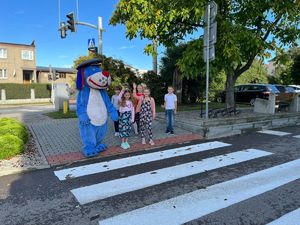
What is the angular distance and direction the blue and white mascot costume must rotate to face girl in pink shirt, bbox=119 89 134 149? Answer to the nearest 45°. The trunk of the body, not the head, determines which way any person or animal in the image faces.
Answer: approximately 90° to its left

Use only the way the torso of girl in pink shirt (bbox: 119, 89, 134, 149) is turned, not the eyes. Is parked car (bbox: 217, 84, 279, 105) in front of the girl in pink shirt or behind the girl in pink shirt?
behind

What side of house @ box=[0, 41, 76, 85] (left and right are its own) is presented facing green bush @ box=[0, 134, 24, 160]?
front

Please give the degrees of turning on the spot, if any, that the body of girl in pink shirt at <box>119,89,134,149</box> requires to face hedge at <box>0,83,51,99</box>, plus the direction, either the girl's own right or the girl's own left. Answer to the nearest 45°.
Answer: approximately 135° to the girl's own right

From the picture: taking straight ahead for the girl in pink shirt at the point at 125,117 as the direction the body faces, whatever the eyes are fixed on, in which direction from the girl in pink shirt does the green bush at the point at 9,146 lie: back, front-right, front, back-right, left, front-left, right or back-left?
right

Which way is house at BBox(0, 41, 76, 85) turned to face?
toward the camera

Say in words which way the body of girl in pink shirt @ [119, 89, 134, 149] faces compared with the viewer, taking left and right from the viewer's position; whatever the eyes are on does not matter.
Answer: facing the viewer

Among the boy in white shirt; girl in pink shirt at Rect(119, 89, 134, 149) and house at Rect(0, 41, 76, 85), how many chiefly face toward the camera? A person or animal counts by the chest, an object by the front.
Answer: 3

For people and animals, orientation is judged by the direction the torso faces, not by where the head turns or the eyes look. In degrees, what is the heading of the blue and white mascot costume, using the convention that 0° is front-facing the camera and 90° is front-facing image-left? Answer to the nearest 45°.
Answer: approximately 315°

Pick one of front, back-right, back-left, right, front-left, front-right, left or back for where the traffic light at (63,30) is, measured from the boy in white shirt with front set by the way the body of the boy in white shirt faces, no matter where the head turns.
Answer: back-right

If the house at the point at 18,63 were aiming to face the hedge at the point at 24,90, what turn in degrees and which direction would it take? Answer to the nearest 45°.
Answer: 0° — it already faces it

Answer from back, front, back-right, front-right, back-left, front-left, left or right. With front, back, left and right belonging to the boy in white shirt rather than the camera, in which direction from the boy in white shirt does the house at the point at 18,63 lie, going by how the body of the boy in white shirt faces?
back-right

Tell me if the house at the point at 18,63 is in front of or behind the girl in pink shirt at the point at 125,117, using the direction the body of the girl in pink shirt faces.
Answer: behind

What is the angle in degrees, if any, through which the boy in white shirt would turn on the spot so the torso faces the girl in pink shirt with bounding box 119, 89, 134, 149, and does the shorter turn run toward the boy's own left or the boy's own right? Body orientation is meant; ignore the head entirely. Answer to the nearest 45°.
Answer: approximately 45° to the boy's own right
